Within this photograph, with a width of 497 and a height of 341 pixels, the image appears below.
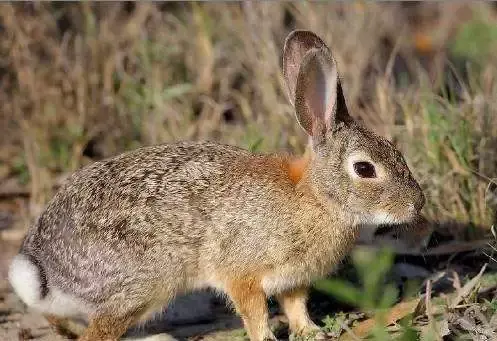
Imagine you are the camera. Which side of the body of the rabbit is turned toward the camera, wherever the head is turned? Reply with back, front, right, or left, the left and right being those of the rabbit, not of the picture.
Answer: right

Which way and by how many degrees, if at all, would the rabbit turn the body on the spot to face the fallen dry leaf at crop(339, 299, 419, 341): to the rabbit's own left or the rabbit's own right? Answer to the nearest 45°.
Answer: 0° — it already faces it
